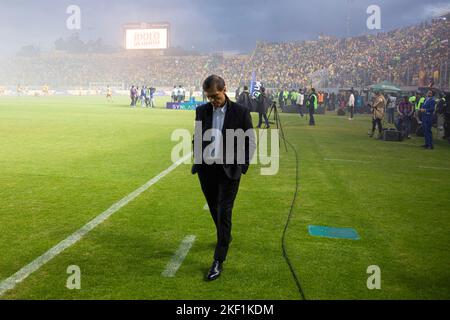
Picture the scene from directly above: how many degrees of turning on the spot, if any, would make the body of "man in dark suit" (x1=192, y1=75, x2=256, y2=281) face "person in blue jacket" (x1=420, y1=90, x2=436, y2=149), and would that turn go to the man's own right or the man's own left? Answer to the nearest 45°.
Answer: approximately 135° to the man's own left

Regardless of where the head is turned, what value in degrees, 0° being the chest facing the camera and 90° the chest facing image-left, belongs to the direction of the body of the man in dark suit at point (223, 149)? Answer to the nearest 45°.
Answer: approximately 0°
